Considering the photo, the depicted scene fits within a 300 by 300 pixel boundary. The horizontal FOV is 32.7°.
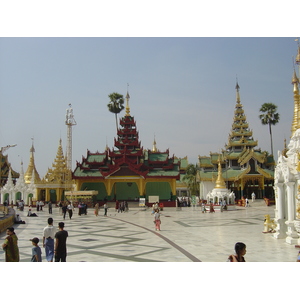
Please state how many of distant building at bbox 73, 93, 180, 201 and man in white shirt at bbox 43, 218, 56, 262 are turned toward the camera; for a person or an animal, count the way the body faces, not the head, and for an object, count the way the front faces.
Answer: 1

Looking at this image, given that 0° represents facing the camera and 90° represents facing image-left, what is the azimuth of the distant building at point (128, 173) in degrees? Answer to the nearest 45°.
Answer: approximately 0°

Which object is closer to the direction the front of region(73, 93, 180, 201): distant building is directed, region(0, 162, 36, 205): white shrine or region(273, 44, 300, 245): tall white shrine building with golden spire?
the tall white shrine building with golden spire

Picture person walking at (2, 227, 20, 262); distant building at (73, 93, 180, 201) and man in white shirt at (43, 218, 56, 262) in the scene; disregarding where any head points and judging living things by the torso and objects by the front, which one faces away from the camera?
the man in white shirt

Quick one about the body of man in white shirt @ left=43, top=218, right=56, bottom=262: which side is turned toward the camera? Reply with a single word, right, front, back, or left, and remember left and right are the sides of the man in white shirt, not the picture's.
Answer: back

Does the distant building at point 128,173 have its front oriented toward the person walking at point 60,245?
yes

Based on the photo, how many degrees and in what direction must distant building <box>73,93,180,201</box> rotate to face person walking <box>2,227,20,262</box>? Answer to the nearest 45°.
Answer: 0° — it already faces them

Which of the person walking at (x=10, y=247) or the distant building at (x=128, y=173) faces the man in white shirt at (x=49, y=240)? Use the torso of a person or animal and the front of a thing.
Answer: the distant building

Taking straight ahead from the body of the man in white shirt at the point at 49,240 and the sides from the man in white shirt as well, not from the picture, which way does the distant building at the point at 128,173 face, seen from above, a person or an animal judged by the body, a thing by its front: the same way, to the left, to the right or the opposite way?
the opposite way
